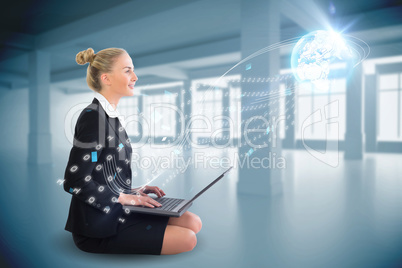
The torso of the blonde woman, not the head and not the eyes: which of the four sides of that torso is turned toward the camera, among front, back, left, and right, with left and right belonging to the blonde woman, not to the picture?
right

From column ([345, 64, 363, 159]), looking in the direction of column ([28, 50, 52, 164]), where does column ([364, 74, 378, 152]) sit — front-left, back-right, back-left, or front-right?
back-right

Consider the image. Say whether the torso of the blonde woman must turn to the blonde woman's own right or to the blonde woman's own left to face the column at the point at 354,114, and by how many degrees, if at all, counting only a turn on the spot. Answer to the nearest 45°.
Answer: approximately 45° to the blonde woman's own left

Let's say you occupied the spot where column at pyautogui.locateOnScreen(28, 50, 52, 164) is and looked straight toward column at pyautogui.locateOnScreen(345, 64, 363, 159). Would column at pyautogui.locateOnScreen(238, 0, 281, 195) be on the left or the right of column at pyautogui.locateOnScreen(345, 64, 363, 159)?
right

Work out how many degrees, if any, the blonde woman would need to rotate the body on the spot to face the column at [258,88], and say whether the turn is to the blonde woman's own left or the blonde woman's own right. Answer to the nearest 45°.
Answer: approximately 45° to the blonde woman's own left

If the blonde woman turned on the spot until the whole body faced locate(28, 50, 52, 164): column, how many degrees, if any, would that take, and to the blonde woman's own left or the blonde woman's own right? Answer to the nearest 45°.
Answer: approximately 90° to the blonde woman's own left

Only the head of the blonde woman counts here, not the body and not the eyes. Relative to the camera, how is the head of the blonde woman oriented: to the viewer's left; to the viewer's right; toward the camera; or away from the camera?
to the viewer's right
